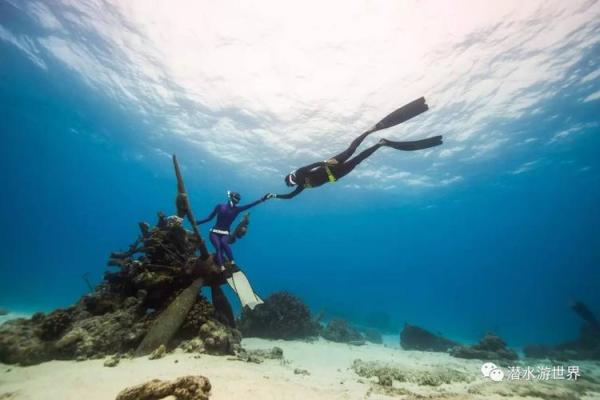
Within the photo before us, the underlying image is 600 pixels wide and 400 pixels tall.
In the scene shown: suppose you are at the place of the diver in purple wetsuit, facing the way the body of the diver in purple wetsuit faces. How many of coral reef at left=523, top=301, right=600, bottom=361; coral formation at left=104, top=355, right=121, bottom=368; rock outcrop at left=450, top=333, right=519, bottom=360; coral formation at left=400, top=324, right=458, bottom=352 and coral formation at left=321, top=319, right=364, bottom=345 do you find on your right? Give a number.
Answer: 1

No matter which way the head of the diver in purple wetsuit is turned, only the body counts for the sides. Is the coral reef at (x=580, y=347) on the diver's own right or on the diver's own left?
on the diver's own left

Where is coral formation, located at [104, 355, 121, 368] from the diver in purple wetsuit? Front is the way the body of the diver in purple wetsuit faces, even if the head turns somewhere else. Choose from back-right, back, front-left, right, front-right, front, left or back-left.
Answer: right

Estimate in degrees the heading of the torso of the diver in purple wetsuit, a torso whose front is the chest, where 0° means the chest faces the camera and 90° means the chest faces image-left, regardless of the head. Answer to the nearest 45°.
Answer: approximately 315°

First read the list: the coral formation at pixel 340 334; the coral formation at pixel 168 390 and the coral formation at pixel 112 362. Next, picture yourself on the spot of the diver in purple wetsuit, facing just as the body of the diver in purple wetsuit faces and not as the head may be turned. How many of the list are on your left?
1

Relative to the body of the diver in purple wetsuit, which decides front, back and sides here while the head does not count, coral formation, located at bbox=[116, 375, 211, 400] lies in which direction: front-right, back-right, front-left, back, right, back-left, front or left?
front-right

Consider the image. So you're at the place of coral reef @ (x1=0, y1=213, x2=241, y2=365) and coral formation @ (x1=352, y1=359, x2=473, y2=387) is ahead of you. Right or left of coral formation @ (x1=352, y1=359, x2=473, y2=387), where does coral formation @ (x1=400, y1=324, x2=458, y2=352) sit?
left

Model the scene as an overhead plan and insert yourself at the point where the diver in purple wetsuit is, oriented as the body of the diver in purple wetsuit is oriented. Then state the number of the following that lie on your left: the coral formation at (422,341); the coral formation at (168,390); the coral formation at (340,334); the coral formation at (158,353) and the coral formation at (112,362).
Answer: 2

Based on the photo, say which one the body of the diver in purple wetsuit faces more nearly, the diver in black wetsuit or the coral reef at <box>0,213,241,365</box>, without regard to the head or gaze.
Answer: the diver in black wetsuit

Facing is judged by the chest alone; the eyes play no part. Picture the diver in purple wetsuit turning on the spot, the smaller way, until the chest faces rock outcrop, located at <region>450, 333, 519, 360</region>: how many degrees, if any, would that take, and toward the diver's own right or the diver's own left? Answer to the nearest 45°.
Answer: approximately 45° to the diver's own left
